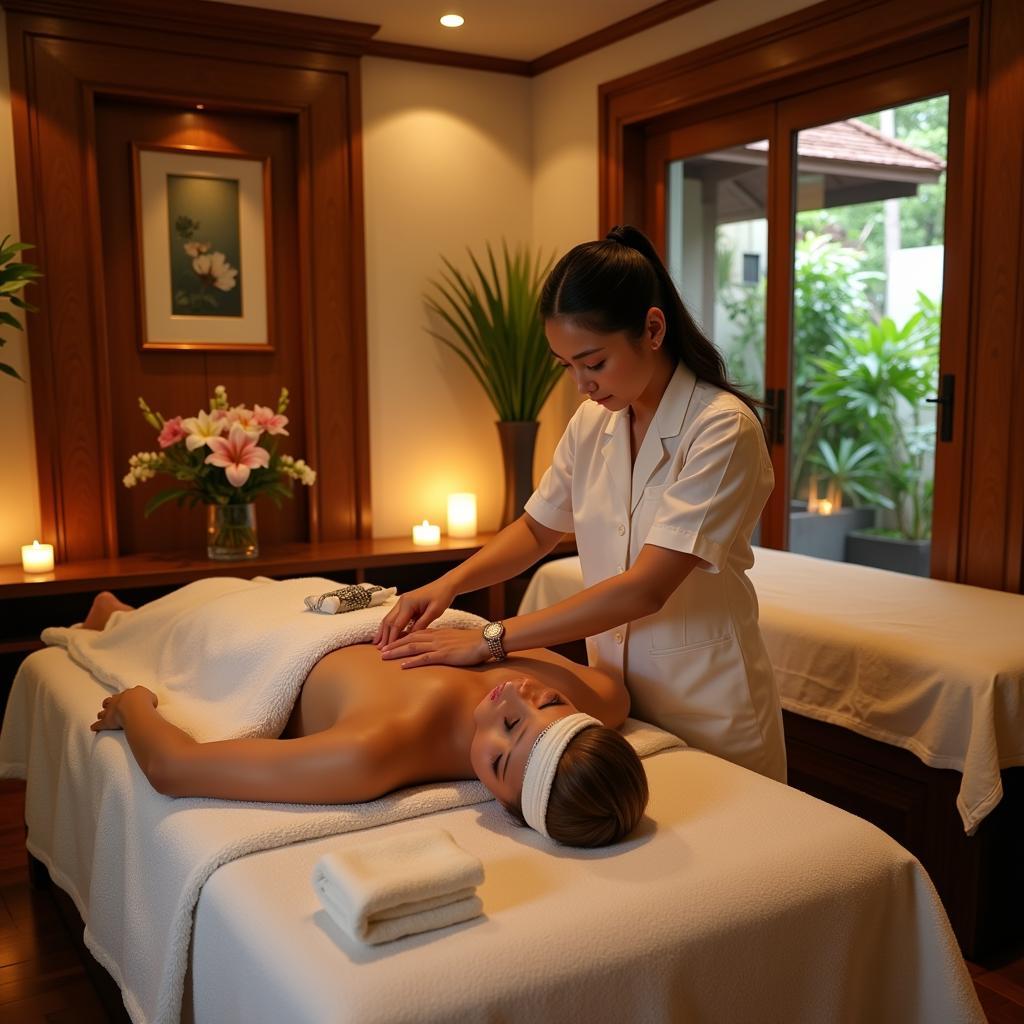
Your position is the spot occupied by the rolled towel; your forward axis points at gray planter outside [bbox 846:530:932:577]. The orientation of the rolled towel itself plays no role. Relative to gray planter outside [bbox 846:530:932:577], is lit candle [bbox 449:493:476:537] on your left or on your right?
left

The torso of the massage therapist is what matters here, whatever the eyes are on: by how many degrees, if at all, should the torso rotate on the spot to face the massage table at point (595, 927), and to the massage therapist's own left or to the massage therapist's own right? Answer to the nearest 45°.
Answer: approximately 45° to the massage therapist's own left

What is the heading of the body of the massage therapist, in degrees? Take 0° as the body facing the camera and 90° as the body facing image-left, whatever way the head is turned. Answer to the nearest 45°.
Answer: approximately 45°

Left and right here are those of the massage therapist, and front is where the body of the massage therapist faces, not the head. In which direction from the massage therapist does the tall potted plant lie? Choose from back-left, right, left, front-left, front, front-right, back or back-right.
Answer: back-right

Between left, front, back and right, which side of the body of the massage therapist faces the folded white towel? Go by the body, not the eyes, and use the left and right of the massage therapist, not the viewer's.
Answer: front

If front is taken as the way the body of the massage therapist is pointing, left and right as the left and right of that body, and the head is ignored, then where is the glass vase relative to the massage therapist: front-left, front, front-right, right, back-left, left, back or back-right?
right

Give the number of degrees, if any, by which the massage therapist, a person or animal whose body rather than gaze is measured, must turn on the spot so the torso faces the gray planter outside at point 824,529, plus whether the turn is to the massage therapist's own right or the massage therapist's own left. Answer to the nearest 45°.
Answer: approximately 135° to the massage therapist's own right

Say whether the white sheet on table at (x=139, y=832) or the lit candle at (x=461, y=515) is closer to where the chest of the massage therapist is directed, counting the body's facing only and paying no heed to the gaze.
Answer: the white sheet on table

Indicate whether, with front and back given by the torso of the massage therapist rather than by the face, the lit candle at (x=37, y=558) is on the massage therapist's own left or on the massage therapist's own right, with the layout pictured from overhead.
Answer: on the massage therapist's own right

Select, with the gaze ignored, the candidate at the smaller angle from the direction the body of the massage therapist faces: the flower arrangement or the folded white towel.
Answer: the folded white towel

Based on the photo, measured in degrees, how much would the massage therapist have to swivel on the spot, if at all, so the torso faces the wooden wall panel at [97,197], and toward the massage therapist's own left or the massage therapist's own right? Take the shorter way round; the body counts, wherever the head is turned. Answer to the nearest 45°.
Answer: approximately 90° to the massage therapist's own right

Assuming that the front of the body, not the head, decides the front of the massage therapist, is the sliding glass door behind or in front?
behind

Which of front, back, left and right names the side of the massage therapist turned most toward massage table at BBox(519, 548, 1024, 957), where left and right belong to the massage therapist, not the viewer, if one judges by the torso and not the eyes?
back

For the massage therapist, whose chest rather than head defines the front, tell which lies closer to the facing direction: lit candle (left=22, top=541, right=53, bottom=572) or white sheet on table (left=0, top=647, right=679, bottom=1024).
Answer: the white sheet on table

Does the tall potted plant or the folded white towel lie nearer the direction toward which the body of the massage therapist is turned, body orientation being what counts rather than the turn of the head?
the folded white towel
